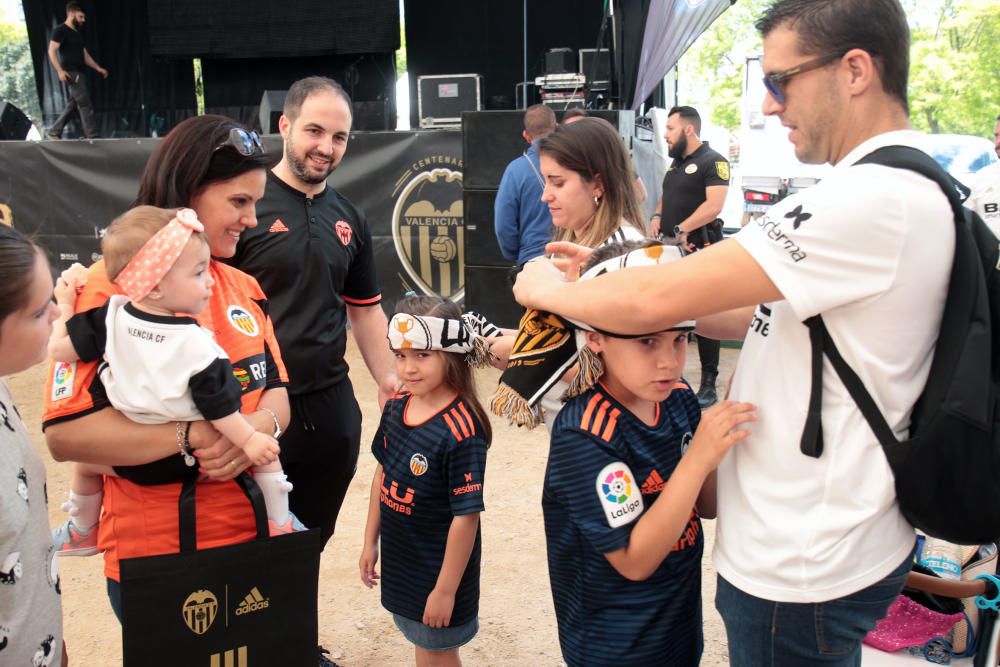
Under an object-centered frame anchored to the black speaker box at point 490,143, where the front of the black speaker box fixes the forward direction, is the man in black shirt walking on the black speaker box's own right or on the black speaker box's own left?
on the black speaker box's own right

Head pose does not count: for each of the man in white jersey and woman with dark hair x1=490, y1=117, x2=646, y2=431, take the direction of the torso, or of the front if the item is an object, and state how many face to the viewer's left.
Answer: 2

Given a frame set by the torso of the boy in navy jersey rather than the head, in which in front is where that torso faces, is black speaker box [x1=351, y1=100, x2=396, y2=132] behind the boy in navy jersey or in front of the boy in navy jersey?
behind

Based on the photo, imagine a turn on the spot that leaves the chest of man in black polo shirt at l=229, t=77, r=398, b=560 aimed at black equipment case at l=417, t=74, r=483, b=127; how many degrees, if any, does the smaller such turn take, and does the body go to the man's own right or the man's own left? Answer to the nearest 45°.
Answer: approximately 180°

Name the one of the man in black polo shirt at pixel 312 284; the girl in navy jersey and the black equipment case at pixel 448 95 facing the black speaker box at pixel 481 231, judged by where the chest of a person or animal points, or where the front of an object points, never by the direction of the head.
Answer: the black equipment case

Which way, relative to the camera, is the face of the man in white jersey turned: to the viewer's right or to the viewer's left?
to the viewer's left

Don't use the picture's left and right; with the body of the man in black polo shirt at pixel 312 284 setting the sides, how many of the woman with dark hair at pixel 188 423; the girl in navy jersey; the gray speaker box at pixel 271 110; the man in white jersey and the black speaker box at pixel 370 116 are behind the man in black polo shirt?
2

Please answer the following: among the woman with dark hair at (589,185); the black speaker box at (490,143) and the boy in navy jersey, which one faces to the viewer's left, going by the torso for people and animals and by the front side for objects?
the woman with dark hair

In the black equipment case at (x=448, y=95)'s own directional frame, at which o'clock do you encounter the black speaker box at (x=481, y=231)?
The black speaker box is roughly at 12 o'clock from the black equipment case.

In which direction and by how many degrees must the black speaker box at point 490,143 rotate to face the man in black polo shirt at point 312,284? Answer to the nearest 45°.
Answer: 0° — it already faces them

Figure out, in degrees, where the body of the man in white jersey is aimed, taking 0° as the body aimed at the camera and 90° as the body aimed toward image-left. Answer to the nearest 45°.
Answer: approximately 90°

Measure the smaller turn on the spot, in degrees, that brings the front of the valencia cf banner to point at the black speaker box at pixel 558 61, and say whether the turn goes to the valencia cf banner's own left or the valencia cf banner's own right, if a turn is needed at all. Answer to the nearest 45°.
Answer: approximately 135° to the valencia cf banner's own left

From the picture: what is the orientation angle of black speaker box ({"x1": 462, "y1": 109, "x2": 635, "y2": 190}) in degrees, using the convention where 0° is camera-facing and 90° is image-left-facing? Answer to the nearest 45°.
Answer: approximately 0°

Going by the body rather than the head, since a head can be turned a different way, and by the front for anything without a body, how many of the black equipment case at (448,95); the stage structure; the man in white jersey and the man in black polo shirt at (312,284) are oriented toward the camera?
3
